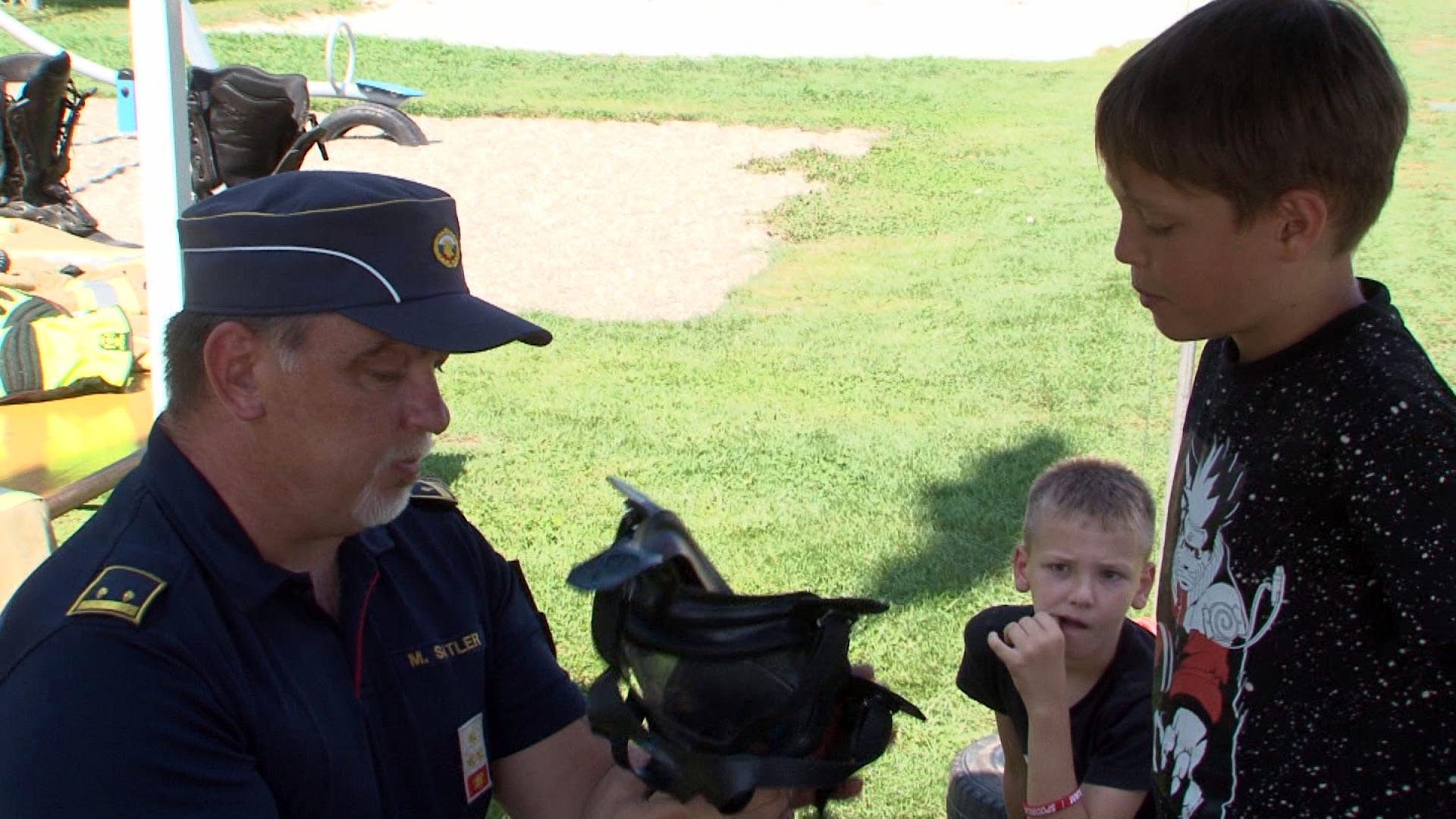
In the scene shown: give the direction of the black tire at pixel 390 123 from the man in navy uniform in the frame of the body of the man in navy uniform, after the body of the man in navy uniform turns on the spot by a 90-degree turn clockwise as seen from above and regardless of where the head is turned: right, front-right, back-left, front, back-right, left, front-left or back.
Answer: back-right

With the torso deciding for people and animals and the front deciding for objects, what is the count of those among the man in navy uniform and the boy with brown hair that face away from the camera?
0

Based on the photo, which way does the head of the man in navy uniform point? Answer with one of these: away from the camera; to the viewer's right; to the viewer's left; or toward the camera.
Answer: to the viewer's right

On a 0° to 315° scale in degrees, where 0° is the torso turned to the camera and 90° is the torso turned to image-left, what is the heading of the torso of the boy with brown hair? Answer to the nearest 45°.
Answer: approximately 45°

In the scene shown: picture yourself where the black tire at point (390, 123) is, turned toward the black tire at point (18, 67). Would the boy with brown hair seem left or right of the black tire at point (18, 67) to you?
left

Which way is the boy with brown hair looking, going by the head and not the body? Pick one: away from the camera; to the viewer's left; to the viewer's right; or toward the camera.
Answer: to the viewer's left

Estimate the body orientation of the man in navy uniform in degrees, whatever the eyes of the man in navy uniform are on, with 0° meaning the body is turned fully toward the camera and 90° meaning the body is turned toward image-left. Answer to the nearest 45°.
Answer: approximately 315°
